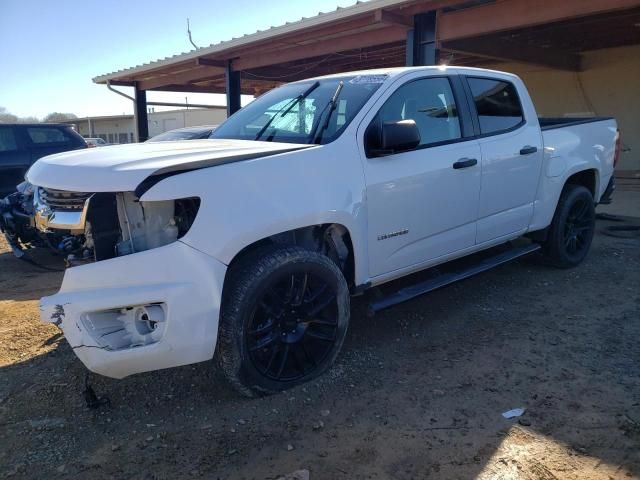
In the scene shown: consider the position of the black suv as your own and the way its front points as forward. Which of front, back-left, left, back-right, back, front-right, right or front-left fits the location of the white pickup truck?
left

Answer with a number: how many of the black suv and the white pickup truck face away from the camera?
0

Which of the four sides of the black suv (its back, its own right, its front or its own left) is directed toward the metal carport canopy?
back

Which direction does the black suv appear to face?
to the viewer's left

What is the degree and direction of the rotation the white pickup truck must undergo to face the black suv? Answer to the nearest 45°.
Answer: approximately 90° to its right

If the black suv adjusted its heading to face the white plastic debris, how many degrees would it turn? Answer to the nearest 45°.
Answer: approximately 90° to its left

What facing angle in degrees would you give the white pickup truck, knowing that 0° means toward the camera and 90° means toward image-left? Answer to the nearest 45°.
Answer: approximately 45°
